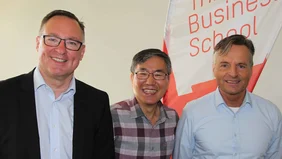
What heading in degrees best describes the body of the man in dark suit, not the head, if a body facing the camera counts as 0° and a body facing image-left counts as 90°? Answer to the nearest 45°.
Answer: approximately 0°

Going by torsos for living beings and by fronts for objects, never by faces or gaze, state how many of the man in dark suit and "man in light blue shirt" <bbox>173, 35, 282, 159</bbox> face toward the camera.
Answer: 2

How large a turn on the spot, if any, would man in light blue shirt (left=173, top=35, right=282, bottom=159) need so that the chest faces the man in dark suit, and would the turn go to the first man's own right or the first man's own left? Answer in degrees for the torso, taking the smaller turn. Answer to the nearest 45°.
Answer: approximately 45° to the first man's own right

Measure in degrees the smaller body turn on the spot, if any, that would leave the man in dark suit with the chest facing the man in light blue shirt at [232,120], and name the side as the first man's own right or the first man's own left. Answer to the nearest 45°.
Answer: approximately 90° to the first man's own left

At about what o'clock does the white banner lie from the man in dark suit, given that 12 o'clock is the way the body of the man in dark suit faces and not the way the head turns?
The white banner is roughly at 8 o'clock from the man in dark suit.
